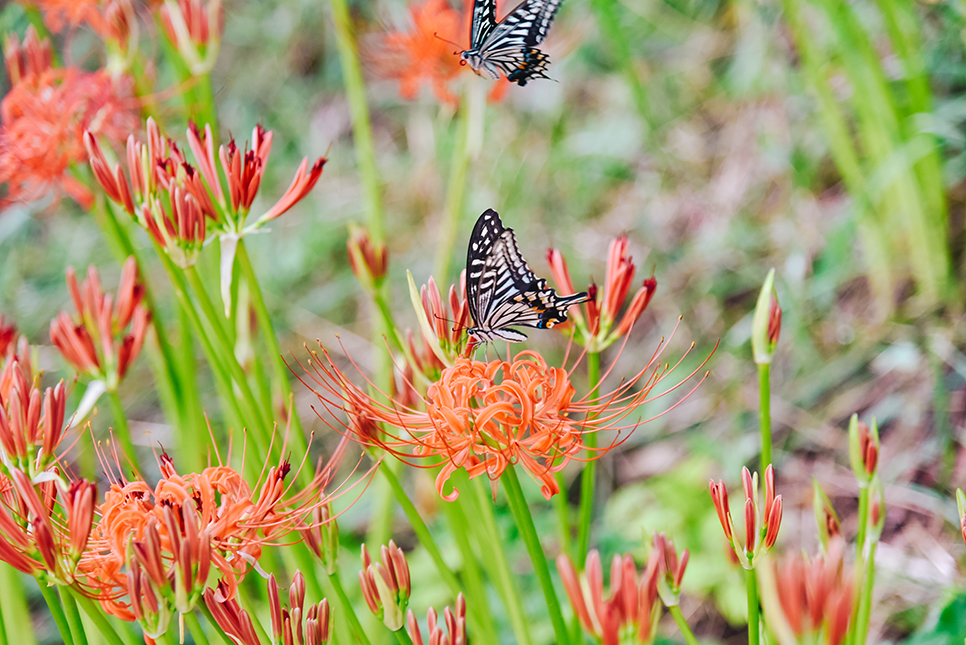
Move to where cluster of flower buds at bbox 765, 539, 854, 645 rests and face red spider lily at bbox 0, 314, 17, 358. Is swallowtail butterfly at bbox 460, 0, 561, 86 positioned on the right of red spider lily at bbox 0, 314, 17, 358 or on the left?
right

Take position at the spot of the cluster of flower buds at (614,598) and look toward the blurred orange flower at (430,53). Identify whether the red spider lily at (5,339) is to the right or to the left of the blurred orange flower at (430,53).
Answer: left

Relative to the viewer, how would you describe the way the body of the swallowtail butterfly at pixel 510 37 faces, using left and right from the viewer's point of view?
facing to the left of the viewer

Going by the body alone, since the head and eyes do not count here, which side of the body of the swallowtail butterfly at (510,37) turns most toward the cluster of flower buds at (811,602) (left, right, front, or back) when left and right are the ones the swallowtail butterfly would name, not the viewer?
left

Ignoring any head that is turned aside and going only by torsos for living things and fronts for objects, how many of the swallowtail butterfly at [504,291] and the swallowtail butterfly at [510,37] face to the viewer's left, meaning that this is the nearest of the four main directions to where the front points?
2

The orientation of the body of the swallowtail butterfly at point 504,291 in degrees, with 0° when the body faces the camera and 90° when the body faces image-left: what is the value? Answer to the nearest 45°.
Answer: approximately 90°

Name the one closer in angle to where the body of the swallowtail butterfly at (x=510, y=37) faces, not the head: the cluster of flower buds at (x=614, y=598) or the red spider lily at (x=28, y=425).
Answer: the red spider lily

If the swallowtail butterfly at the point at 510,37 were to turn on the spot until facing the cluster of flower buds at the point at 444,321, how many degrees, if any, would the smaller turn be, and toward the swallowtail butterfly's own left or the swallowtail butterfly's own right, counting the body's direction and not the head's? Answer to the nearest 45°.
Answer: approximately 90° to the swallowtail butterfly's own left
